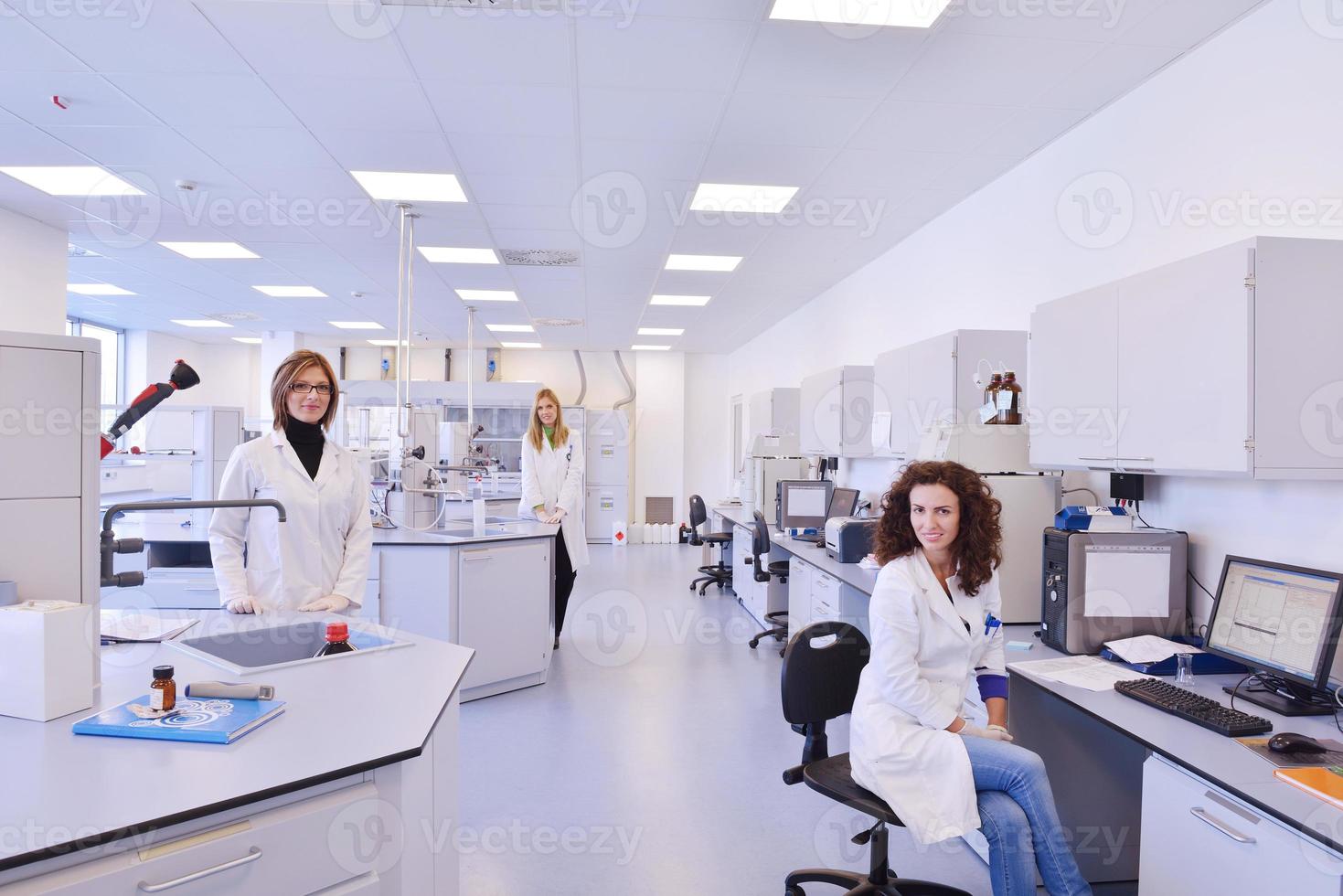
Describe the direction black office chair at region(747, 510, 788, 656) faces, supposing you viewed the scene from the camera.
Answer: facing to the right of the viewer

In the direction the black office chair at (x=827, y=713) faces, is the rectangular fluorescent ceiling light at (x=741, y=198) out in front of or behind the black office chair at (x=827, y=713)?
behind

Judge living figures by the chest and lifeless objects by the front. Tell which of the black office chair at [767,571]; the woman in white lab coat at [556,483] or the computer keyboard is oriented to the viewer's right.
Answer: the black office chair

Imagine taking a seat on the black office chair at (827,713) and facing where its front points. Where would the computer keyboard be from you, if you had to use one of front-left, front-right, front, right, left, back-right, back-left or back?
front-left

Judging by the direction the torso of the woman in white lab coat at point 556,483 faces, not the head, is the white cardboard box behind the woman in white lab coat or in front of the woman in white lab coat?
in front

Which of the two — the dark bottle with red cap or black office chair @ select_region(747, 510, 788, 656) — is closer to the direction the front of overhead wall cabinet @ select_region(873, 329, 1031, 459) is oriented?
the dark bottle with red cap

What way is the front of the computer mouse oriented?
to the viewer's right

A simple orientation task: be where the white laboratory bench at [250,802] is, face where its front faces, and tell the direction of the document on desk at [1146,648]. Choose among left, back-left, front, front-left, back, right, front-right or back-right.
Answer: front-left

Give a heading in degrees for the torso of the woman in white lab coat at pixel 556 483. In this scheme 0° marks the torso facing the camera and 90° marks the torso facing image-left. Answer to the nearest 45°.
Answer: approximately 0°

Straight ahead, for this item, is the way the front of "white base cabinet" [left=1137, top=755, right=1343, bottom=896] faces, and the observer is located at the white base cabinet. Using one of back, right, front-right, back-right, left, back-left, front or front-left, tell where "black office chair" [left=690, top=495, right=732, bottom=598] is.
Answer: right

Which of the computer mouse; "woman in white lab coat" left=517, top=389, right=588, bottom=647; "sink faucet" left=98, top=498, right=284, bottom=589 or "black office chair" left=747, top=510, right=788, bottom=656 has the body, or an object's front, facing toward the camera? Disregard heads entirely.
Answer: the woman in white lab coat

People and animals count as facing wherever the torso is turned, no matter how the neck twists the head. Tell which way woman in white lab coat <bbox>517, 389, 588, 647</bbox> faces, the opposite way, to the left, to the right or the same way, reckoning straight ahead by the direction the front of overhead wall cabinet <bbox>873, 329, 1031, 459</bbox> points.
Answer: to the left
